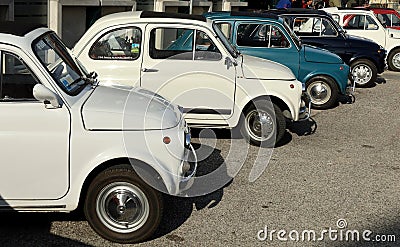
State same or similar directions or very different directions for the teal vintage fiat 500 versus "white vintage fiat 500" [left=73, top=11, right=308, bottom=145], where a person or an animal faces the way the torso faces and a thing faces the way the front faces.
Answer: same or similar directions

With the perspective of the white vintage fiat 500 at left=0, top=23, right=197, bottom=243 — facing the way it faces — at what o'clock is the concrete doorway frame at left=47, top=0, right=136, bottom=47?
The concrete doorway frame is roughly at 9 o'clock from the white vintage fiat 500.

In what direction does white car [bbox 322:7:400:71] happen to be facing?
to the viewer's right

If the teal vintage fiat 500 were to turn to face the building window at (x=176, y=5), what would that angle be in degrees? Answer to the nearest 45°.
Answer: approximately 90° to its left

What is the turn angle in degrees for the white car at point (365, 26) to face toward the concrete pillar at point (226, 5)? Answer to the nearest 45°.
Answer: approximately 135° to its left

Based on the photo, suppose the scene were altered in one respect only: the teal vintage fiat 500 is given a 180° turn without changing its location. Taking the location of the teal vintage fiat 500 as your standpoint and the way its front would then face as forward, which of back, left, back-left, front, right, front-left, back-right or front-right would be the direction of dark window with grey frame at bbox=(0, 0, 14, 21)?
front

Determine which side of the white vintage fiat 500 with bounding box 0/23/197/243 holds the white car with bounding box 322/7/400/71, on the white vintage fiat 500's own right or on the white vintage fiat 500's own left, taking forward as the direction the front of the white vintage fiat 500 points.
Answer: on the white vintage fiat 500's own left

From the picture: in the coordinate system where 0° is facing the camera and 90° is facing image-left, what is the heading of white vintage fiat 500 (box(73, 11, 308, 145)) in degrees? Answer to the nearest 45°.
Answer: approximately 270°

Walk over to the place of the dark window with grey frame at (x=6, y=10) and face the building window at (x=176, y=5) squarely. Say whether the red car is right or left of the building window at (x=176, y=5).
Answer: right

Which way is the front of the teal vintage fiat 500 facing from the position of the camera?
facing to the right of the viewer

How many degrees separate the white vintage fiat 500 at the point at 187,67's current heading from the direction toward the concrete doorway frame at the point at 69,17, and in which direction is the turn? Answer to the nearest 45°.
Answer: approximately 135° to its left

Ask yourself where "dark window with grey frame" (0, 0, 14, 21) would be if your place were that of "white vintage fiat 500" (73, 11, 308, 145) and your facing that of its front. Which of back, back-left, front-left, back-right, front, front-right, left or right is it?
back-left

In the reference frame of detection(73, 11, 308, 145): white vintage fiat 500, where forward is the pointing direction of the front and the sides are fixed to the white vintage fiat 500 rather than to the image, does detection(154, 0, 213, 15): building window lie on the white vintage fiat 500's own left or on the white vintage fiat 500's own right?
on the white vintage fiat 500's own left

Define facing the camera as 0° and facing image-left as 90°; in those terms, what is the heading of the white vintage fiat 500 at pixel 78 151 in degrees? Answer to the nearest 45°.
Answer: approximately 270°

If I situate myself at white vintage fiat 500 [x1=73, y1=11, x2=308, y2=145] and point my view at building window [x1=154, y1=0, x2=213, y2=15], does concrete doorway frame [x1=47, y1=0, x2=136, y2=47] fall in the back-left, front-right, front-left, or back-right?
front-left

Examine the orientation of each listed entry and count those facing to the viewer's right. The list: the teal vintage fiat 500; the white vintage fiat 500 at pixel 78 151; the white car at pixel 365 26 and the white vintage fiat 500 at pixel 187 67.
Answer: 4
